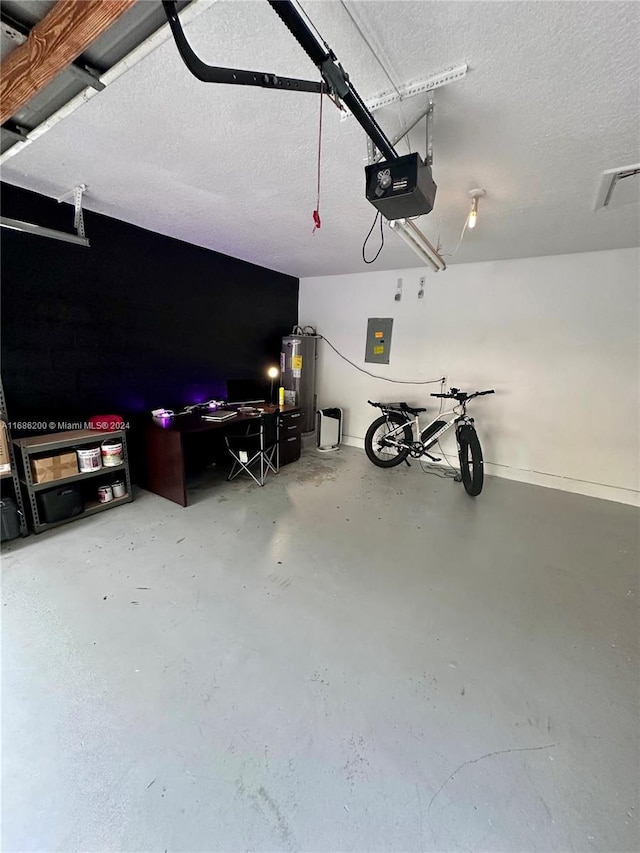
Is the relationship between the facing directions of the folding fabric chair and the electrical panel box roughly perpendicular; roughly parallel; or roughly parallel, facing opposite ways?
roughly perpendicular

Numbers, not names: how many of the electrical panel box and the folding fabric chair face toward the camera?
1

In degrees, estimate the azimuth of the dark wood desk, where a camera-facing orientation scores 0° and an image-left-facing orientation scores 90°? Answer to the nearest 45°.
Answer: approximately 315°

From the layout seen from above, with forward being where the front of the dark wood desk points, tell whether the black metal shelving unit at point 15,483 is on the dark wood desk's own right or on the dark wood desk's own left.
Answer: on the dark wood desk's own right

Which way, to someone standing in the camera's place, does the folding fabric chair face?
facing away from the viewer and to the left of the viewer

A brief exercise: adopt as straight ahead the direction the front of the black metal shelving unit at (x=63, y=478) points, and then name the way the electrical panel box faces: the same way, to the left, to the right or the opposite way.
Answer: to the right

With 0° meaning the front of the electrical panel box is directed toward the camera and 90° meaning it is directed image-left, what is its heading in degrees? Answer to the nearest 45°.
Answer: approximately 0°
